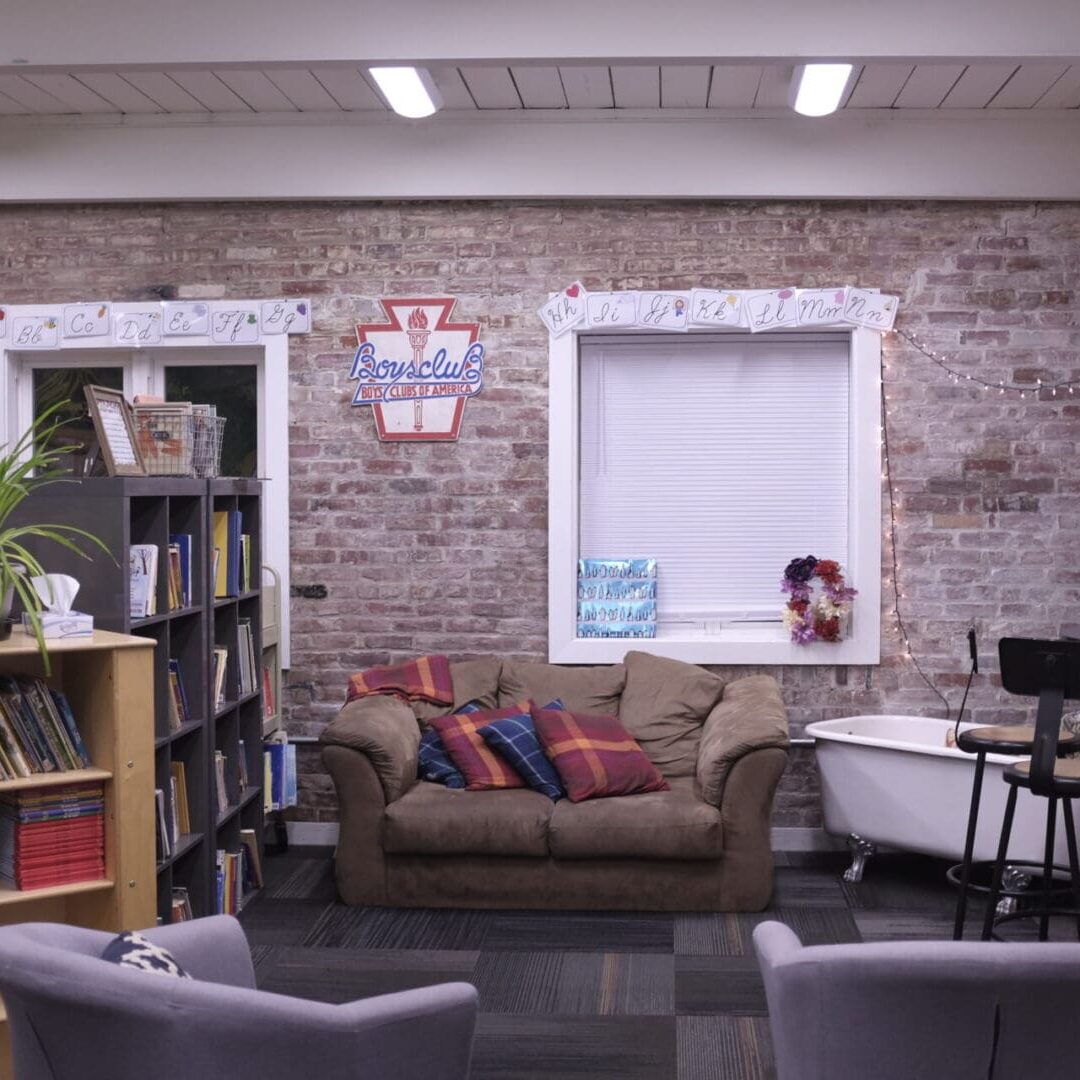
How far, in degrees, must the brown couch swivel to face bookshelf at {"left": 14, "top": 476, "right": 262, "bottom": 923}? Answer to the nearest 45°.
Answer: approximately 90° to its right

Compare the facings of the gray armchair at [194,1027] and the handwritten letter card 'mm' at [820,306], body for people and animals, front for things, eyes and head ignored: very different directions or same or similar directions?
very different directions

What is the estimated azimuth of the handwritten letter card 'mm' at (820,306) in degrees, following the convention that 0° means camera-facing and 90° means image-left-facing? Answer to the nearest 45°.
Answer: approximately 0°

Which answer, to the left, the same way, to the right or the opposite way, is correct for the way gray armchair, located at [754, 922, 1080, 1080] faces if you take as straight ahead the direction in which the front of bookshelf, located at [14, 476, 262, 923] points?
to the left

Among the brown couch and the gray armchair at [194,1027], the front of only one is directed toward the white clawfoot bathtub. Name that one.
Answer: the gray armchair

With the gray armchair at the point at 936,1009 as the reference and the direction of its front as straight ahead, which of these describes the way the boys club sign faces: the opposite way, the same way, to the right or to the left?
the opposite way

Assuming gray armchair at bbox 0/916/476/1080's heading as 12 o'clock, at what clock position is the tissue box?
The tissue box is roughly at 10 o'clock from the gray armchair.

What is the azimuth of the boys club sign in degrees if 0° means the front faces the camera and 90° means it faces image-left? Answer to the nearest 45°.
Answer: approximately 0°

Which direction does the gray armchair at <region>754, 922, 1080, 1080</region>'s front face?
away from the camera
